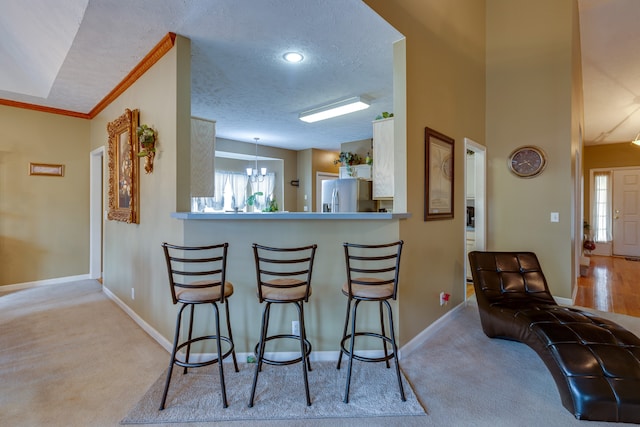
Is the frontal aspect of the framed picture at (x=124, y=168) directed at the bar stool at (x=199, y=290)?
no

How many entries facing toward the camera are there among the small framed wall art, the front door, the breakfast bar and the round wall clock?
4

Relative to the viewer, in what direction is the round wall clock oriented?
toward the camera

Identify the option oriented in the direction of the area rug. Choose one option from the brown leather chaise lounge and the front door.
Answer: the front door

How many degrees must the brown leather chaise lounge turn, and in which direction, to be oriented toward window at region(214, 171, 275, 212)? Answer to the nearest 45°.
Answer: approximately 135° to its right

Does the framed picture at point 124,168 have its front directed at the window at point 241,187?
no

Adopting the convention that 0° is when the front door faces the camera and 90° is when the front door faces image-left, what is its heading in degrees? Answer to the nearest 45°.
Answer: approximately 0°

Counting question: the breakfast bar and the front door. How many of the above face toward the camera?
2

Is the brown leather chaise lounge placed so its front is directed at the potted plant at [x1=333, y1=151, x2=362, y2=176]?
no

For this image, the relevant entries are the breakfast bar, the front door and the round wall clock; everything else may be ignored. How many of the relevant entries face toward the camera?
3

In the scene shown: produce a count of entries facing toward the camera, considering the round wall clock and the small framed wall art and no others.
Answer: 2

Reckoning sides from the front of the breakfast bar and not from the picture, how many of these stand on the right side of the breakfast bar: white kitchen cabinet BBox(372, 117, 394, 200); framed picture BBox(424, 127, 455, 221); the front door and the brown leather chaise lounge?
0
